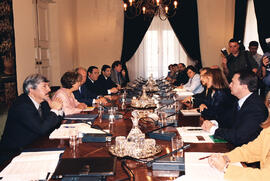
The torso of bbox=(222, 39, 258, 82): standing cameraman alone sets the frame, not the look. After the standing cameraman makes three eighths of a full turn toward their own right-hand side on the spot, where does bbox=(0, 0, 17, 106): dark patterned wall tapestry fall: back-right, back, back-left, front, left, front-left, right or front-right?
back-left

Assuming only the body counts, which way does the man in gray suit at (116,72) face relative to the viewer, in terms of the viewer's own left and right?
facing the viewer and to the right of the viewer

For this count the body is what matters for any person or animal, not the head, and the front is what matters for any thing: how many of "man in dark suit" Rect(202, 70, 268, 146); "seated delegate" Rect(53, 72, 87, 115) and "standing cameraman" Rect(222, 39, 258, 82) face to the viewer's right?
1

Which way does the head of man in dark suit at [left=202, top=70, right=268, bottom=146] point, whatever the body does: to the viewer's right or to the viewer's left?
to the viewer's left

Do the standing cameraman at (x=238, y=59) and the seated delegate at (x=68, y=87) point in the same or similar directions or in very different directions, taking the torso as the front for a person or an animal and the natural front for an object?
very different directions

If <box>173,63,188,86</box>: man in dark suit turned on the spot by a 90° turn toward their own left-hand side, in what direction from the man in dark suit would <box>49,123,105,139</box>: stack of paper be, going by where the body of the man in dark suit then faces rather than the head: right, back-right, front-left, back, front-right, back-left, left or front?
front-right

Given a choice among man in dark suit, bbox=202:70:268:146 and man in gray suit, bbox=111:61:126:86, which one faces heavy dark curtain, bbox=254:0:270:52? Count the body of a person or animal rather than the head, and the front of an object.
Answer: man in gray suit, bbox=111:61:126:86

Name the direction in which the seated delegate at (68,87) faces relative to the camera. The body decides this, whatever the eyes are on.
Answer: to the viewer's right

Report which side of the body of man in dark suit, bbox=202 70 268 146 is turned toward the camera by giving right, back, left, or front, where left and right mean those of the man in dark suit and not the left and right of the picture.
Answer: left

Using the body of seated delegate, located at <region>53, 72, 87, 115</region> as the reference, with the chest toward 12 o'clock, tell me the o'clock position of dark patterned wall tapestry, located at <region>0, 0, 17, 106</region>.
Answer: The dark patterned wall tapestry is roughly at 8 o'clock from the seated delegate.

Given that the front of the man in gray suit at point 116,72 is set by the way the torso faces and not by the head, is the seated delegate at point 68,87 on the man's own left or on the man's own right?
on the man's own right

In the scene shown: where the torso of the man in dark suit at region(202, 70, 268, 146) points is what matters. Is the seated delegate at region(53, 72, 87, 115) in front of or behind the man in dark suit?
in front

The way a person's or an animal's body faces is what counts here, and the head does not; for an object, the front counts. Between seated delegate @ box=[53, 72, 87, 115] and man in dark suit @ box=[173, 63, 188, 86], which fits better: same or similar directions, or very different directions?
very different directions

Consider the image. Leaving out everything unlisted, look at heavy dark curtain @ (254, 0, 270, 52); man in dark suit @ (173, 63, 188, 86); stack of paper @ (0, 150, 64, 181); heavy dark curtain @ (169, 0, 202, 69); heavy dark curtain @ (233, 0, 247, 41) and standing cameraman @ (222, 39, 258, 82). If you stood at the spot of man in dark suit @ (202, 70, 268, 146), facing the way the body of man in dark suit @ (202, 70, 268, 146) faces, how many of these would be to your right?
5

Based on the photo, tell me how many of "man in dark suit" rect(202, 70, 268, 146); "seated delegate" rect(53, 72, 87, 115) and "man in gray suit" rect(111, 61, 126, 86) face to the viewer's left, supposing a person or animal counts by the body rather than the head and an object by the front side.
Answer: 1

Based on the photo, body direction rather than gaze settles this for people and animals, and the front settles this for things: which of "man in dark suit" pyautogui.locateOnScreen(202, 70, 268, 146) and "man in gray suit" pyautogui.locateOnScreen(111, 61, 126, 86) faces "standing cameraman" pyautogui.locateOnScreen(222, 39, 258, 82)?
"man in gray suit" pyautogui.locateOnScreen(111, 61, 126, 86)
